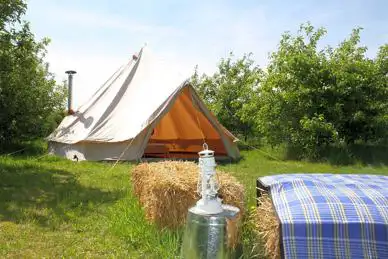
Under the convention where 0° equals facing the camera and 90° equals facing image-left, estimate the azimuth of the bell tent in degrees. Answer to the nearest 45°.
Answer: approximately 315°

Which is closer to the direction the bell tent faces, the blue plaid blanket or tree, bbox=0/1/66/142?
the blue plaid blanket

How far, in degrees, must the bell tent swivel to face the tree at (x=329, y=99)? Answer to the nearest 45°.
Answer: approximately 45° to its left

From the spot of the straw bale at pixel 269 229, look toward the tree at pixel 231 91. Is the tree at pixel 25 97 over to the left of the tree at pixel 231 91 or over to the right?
left

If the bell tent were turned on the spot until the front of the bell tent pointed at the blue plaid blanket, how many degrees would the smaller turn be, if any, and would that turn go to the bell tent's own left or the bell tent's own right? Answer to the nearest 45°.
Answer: approximately 45° to the bell tent's own right

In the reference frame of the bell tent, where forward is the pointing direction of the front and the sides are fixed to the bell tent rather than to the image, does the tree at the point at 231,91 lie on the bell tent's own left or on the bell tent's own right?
on the bell tent's own left

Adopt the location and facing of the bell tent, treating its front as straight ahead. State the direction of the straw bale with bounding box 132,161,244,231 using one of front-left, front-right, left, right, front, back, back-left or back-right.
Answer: front-right

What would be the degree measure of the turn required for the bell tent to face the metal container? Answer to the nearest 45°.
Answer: approximately 45° to its right

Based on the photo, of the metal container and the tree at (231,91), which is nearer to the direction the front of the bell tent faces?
the metal container

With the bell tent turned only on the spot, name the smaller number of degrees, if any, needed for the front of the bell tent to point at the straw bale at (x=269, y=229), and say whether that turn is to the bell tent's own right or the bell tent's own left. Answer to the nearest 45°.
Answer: approximately 45° to the bell tent's own right

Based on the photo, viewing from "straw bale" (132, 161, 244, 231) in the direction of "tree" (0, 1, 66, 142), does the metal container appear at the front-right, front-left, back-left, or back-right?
back-left
